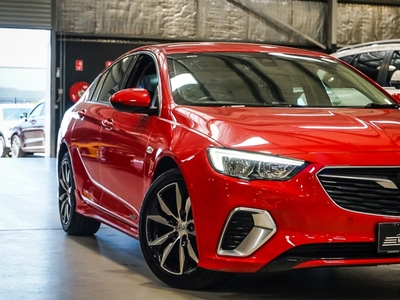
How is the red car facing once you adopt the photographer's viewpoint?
facing the viewer and to the right of the viewer

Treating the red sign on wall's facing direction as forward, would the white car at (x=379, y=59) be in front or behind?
in front

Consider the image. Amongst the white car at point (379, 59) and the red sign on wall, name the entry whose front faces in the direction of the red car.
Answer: the red sign on wall

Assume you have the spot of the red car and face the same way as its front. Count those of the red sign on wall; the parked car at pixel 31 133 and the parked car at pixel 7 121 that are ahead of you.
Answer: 0

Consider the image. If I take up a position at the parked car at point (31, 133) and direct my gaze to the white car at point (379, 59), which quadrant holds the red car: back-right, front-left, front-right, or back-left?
front-right

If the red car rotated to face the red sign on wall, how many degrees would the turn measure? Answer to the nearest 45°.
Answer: approximately 135° to its left

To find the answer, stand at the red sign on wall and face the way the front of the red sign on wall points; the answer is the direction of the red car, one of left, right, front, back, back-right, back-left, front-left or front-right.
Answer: front

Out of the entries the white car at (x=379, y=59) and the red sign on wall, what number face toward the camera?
1

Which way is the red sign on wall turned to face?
toward the camera
